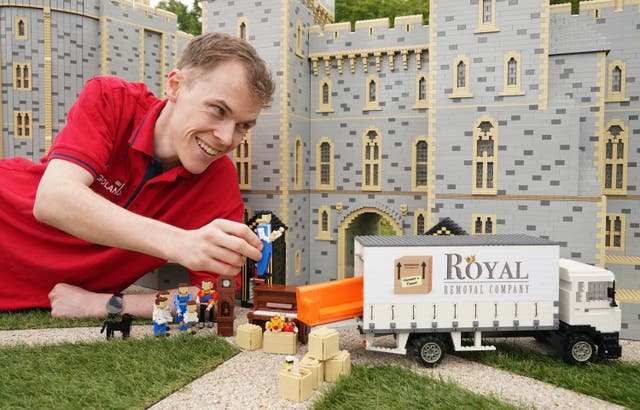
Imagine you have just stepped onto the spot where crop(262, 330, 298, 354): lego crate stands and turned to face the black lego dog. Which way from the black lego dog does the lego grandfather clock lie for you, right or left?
right

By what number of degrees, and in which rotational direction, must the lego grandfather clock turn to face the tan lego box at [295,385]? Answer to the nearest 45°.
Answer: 0° — it already faces it

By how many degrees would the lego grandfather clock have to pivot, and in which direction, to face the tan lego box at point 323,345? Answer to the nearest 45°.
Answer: approximately 45° to its left

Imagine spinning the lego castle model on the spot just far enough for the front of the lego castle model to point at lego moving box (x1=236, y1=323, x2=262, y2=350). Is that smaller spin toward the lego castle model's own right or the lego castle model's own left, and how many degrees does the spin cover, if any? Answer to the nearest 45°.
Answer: approximately 45° to the lego castle model's own right

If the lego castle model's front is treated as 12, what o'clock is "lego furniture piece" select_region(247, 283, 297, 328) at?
The lego furniture piece is roughly at 1 o'clock from the lego castle model.

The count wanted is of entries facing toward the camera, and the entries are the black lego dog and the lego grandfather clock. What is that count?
1

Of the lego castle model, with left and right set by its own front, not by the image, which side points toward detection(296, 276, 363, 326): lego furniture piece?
front

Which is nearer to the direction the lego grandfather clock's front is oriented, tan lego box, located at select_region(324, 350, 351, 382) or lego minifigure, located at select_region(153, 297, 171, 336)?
the tan lego box

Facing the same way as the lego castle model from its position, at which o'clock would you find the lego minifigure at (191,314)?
The lego minifigure is roughly at 1 o'clock from the lego castle model.
